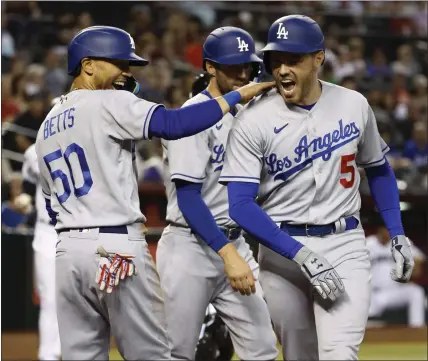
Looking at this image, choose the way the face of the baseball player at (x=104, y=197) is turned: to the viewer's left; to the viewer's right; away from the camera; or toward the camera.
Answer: to the viewer's right

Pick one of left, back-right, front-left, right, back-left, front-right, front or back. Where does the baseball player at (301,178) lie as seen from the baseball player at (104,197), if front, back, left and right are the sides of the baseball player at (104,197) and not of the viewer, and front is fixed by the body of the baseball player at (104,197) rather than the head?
front-right

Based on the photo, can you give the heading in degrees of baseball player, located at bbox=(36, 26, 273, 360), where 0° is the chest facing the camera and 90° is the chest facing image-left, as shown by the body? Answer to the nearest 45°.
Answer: approximately 225°

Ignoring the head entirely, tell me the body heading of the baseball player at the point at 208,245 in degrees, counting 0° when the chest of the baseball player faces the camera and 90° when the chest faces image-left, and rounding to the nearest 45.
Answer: approximately 315°

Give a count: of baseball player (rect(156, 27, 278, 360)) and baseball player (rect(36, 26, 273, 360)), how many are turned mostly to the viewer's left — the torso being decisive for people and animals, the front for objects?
0

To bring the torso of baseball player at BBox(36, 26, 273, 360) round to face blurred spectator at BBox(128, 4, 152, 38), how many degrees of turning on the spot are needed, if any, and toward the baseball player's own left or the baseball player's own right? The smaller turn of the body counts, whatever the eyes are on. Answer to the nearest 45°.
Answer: approximately 45° to the baseball player's own left

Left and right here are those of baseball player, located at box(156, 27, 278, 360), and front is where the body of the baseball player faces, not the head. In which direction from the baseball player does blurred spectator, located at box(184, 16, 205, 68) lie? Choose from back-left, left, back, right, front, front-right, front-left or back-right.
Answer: back-left

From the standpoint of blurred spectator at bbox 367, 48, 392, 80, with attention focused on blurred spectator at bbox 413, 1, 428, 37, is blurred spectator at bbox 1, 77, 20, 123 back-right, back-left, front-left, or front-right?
back-left

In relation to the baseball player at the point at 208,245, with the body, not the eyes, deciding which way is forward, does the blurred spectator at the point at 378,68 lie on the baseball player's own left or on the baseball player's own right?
on the baseball player's own left

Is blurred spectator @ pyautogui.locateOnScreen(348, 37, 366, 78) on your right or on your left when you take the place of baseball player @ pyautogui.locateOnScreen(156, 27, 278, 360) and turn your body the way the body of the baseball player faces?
on your left
